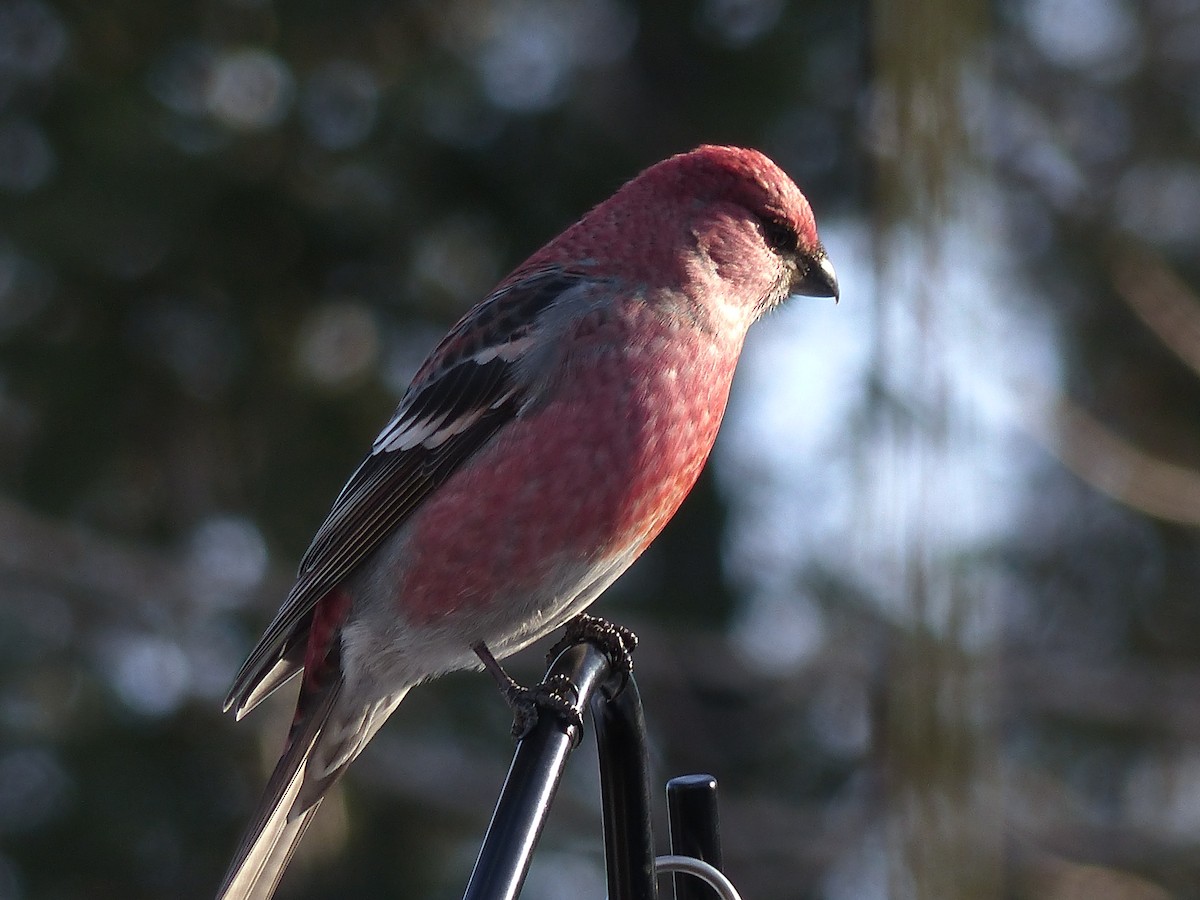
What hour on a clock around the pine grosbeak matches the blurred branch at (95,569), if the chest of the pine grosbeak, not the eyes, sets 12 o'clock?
The blurred branch is roughly at 8 o'clock from the pine grosbeak.

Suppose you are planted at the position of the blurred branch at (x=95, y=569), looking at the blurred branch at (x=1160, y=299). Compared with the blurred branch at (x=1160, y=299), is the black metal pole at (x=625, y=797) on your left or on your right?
right

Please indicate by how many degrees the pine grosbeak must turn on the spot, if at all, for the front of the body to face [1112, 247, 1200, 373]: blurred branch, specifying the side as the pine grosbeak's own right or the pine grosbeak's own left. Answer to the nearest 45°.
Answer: approximately 45° to the pine grosbeak's own left

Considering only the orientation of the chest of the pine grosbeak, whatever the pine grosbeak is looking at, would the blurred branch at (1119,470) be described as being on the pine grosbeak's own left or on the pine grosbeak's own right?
on the pine grosbeak's own left

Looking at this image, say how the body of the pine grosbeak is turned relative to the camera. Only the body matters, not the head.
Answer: to the viewer's right
